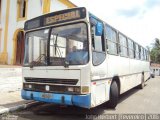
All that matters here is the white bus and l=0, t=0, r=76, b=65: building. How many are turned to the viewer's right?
0

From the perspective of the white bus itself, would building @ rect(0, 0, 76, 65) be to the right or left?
on its right

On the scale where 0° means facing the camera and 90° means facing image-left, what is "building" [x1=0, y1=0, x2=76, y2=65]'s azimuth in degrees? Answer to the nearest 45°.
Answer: approximately 0°

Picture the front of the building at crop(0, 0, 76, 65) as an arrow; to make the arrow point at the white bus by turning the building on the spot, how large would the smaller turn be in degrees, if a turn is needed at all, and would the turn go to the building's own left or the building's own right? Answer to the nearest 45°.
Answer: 0° — it already faces it

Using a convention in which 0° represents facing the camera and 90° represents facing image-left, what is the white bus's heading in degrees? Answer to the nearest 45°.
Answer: approximately 45°
